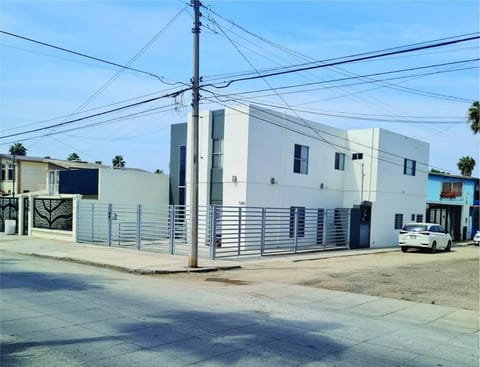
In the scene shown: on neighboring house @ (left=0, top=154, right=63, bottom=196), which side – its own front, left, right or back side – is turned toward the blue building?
left

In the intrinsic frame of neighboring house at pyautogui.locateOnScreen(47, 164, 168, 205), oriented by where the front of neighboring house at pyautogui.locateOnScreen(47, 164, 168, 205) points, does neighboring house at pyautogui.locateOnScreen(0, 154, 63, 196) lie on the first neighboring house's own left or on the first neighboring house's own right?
on the first neighboring house's own right

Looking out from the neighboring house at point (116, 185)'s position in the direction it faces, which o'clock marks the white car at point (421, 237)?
The white car is roughly at 8 o'clock from the neighboring house.

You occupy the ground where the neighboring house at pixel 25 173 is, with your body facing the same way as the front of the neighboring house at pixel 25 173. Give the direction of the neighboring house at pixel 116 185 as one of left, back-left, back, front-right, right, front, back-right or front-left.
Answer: front-left

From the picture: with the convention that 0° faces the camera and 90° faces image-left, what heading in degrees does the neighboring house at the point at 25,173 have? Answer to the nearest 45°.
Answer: approximately 45°

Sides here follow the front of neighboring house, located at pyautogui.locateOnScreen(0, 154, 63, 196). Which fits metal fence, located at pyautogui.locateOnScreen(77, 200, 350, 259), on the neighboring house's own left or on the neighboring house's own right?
on the neighboring house's own left
